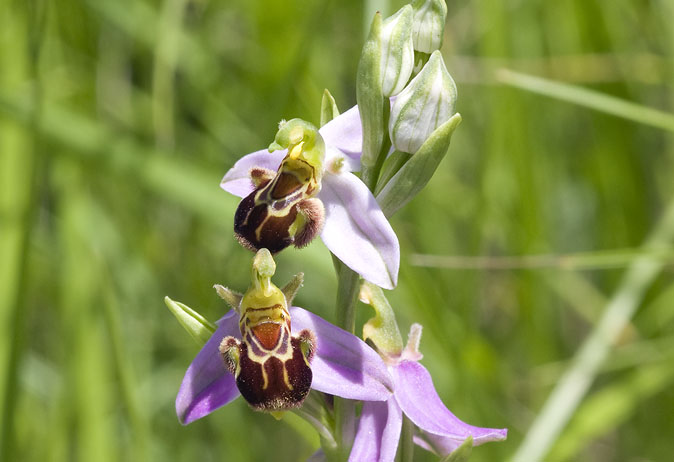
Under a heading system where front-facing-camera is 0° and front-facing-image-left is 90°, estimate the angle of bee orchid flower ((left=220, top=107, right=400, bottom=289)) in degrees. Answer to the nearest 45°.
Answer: approximately 45°

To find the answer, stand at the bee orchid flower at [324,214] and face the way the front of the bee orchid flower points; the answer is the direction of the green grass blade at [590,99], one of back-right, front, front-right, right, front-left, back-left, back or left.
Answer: back
